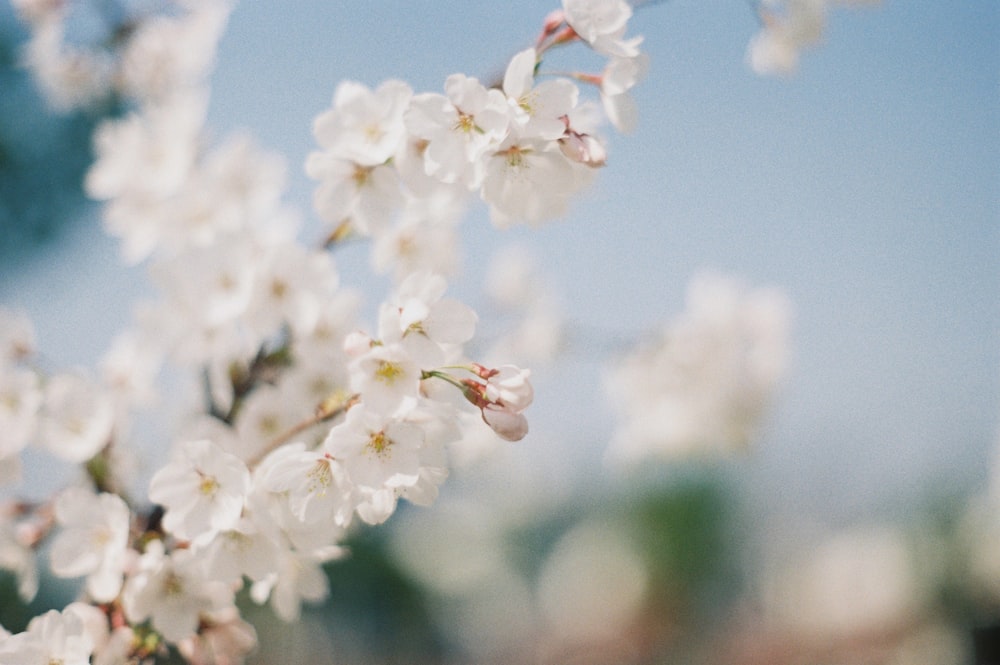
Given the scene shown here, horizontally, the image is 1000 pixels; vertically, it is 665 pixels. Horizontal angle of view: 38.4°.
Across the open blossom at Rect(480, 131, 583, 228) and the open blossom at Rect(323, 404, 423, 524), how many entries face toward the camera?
2

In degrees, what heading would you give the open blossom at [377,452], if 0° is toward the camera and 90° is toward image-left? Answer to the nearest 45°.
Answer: approximately 0°

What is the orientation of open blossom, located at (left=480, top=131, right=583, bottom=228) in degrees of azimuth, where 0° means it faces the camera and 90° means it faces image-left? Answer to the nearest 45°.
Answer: approximately 0°
